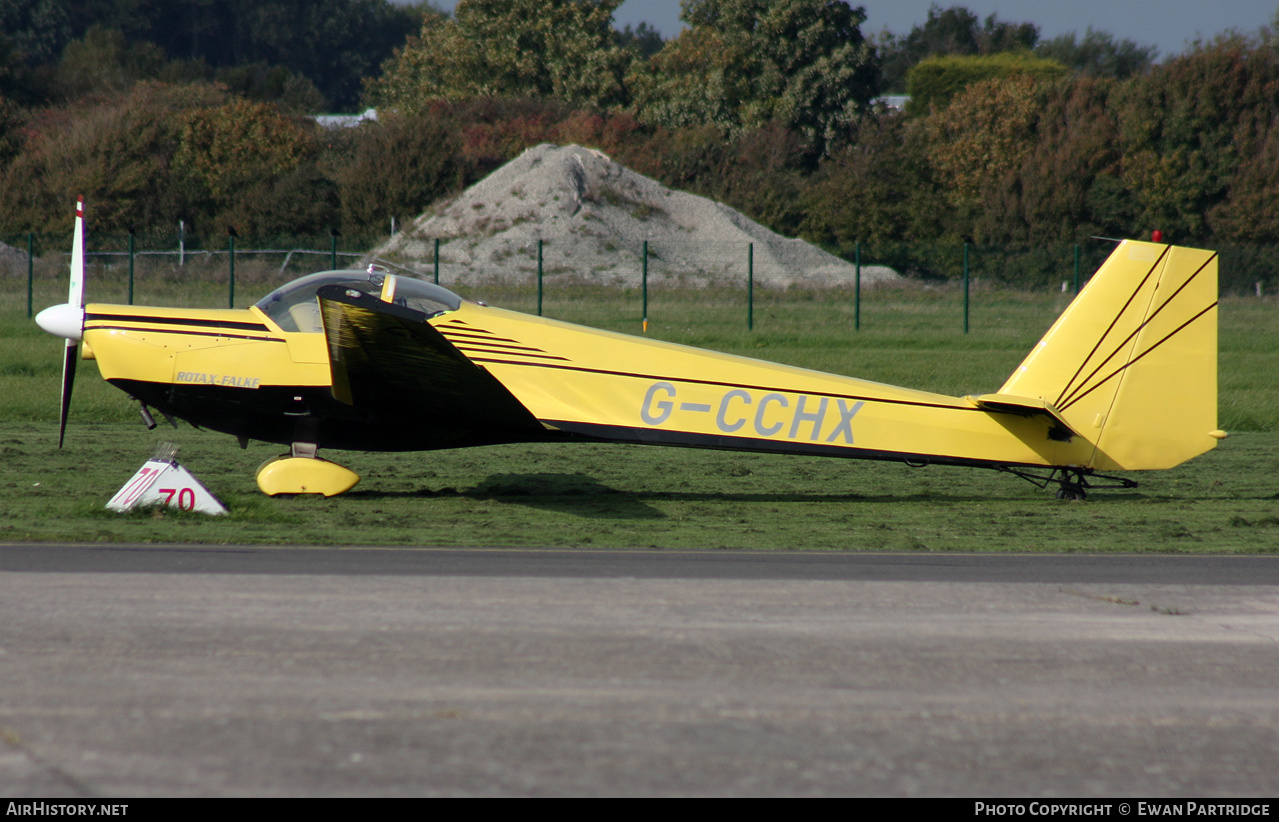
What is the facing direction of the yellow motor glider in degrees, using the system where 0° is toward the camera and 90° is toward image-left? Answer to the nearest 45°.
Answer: approximately 90°

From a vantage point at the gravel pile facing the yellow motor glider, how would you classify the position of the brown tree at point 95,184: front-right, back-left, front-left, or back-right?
back-right

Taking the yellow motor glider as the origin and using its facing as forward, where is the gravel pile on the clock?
The gravel pile is roughly at 3 o'clock from the yellow motor glider.

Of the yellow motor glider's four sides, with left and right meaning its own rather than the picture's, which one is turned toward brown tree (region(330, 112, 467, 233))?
right

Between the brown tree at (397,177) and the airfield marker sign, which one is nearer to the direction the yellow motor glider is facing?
the airfield marker sign

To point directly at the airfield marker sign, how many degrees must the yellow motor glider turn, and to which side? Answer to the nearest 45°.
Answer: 0° — it already faces it

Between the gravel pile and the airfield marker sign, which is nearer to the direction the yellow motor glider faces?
the airfield marker sign
